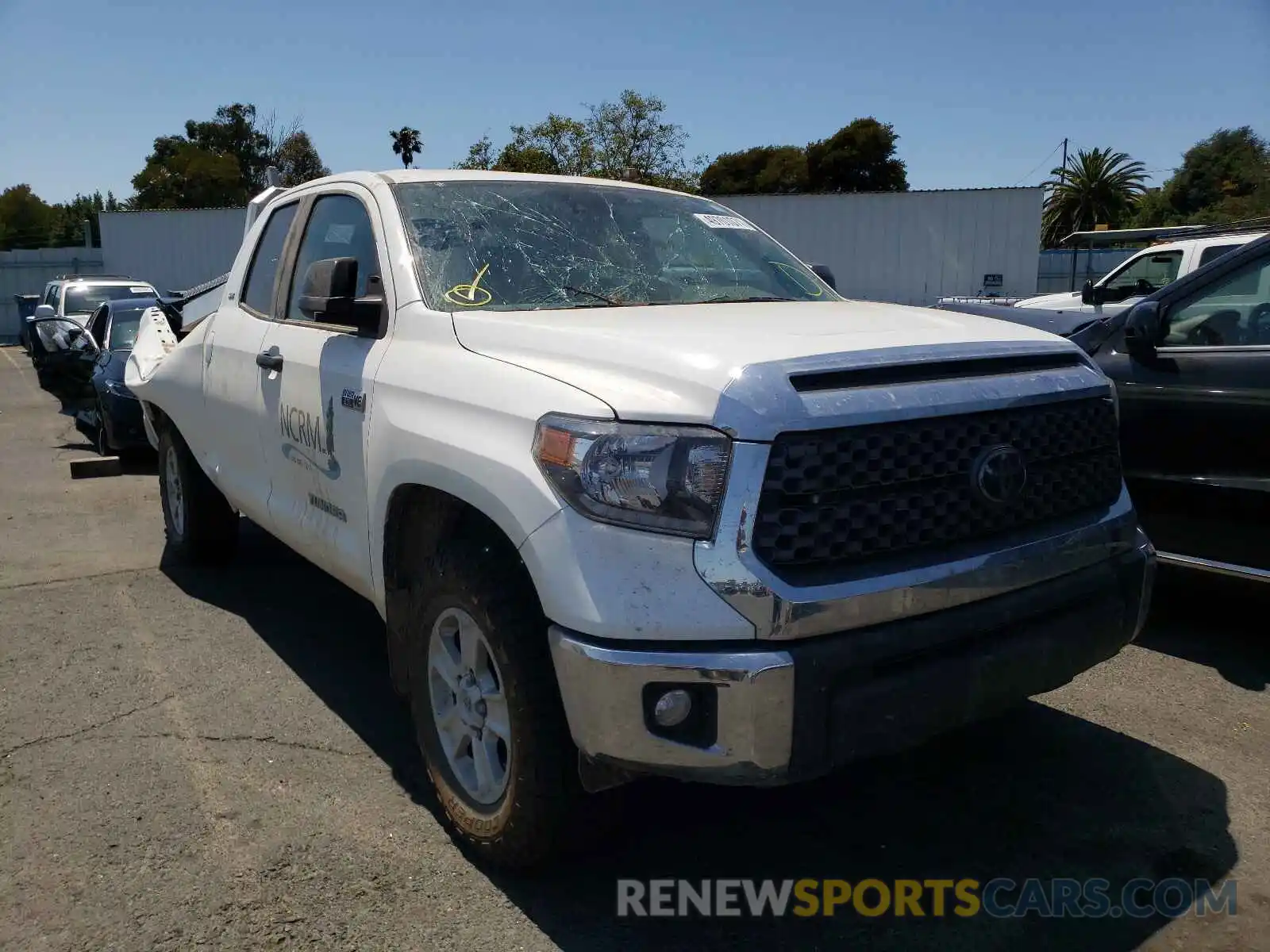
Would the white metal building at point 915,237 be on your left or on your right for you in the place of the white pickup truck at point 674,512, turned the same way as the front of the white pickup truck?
on your left

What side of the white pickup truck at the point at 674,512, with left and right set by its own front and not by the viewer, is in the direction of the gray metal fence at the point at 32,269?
back

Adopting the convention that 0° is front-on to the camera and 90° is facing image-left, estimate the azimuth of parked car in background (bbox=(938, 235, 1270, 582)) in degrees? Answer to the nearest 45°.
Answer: approximately 90°

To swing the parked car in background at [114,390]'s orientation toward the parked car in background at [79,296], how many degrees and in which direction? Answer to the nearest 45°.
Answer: approximately 135° to its left

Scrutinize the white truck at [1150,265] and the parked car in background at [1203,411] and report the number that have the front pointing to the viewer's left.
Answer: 2

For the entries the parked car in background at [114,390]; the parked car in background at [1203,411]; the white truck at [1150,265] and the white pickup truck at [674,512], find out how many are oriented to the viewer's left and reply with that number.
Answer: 2

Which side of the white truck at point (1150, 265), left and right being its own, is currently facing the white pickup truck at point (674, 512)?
left

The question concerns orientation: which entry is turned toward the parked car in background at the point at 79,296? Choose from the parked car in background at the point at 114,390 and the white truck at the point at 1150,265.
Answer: the white truck

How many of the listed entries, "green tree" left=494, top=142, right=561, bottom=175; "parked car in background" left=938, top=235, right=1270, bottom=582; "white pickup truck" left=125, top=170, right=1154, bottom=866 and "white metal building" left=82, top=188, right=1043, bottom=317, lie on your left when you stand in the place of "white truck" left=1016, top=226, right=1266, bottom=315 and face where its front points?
2

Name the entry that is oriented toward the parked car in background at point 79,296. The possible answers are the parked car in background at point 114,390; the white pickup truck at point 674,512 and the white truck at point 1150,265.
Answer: the white truck

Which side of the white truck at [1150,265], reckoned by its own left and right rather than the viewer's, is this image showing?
left
